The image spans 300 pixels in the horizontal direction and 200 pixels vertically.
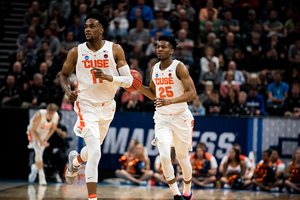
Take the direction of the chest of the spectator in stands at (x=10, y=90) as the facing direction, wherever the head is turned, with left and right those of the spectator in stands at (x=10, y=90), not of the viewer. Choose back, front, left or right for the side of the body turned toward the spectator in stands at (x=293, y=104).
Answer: left

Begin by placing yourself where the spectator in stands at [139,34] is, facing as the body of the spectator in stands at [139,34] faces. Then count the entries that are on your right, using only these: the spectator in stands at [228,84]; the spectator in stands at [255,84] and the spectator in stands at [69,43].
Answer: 1

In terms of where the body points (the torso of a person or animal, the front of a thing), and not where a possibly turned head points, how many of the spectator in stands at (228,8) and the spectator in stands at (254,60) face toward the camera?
2

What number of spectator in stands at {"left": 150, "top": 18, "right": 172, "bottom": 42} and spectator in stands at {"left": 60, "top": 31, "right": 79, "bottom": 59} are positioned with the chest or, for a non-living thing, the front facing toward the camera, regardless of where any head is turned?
2

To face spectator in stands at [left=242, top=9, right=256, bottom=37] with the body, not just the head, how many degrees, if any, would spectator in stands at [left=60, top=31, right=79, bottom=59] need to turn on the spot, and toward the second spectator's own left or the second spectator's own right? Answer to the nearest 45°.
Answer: approximately 90° to the second spectator's own left

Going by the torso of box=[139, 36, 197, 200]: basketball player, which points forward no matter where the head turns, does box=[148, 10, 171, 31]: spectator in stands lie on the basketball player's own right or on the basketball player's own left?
on the basketball player's own right

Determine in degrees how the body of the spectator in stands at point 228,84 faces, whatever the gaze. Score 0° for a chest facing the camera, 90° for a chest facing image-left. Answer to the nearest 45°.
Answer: approximately 0°
